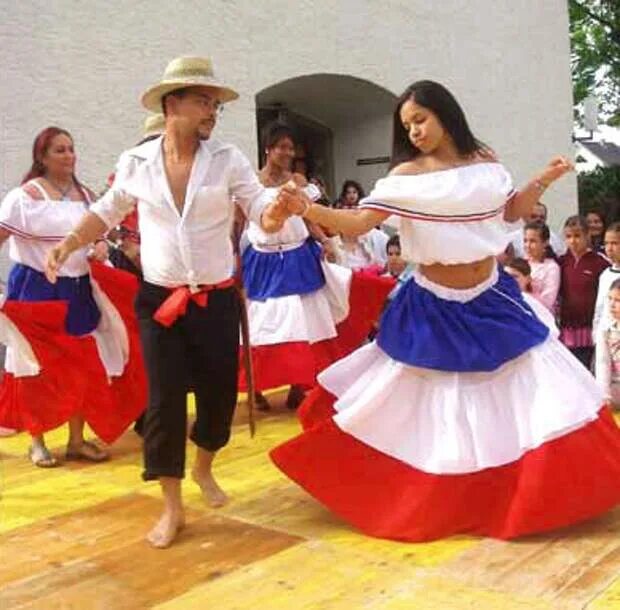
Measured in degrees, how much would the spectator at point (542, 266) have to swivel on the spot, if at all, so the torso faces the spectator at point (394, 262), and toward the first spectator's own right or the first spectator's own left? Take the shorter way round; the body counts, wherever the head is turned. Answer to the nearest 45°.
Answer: approximately 90° to the first spectator's own right

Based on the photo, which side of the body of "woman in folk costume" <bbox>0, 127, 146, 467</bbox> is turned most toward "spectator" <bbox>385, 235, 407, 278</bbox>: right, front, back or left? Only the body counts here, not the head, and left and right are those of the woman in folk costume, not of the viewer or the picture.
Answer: left

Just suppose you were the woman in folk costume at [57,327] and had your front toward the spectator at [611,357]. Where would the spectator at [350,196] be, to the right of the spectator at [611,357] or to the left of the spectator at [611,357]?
left

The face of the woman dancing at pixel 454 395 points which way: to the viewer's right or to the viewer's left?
to the viewer's left

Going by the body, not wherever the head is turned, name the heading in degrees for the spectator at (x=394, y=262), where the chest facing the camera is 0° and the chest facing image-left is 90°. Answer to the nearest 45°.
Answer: approximately 0°

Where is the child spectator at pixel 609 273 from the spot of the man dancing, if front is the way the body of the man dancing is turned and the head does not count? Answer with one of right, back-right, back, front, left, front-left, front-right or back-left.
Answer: back-left

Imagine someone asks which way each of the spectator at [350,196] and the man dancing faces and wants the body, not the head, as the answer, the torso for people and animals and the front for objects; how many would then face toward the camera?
2

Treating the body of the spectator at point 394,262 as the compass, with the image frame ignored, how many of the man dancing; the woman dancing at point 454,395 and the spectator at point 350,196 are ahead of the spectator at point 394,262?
2
